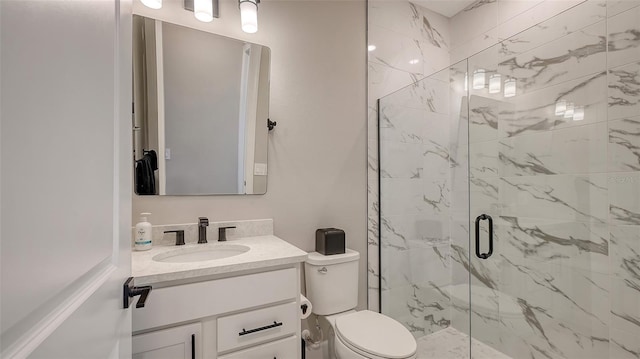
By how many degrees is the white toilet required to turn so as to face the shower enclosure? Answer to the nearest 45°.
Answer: approximately 45° to its left

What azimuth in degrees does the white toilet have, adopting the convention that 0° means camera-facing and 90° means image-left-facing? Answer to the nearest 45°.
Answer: approximately 315°

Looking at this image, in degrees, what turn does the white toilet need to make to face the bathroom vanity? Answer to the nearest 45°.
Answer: approximately 90° to its right
